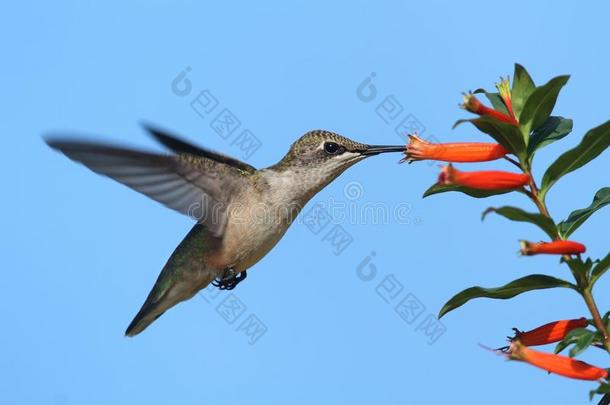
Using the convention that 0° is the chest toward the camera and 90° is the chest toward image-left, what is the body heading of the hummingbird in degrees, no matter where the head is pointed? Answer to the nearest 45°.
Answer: approximately 270°
